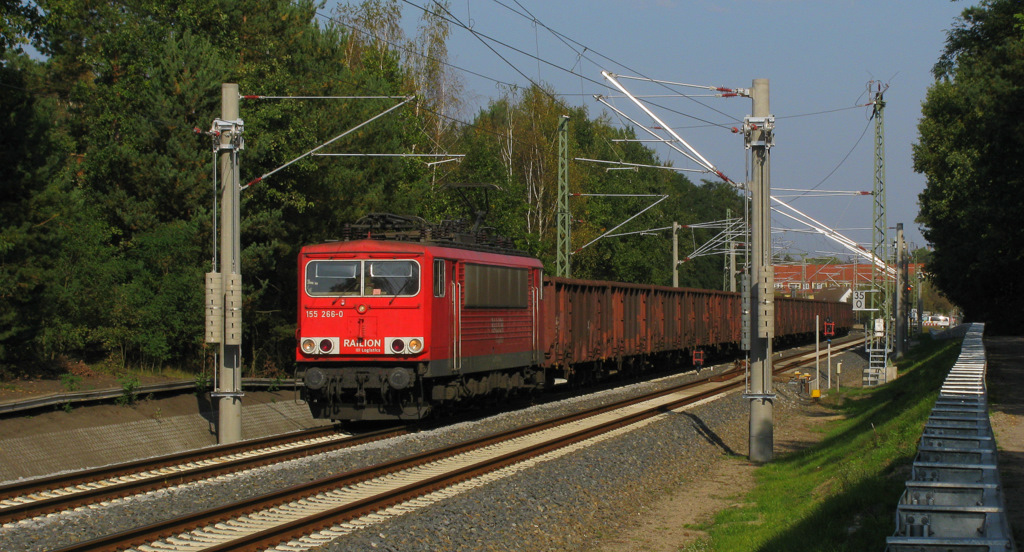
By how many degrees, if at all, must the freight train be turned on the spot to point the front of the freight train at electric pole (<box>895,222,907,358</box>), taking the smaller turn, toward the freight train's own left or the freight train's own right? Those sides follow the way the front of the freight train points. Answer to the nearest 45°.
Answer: approximately 180°

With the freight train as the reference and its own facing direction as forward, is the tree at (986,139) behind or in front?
behind

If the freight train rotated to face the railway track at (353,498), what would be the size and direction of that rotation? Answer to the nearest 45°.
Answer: approximately 45° to its left

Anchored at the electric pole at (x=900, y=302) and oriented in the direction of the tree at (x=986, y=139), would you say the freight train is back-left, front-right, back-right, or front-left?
front-right

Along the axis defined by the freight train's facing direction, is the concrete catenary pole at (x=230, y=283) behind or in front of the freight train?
in front

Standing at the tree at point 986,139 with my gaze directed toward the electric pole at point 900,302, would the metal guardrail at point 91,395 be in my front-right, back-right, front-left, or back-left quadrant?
back-left

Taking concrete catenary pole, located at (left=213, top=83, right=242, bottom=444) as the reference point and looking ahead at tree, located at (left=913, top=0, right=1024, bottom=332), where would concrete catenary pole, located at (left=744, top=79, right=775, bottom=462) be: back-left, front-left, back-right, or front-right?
front-right

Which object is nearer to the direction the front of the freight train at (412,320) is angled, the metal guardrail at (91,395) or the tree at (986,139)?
the metal guardrail
